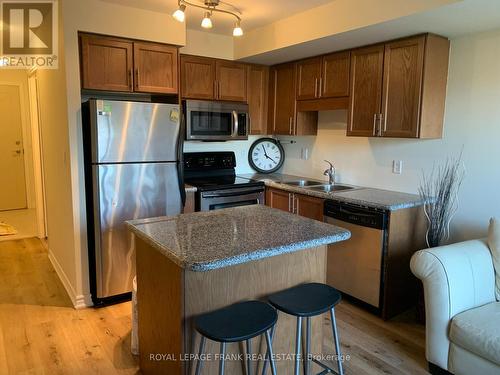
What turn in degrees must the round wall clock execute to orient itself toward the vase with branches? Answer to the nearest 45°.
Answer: approximately 45° to its left

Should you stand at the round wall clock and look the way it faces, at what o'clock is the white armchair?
The white armchair is roughly at 11 o'clock from the round wall clock.

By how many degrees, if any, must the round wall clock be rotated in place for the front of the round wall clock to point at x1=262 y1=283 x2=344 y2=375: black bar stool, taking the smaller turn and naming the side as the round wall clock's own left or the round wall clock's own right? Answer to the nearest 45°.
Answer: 0° — it already faces it

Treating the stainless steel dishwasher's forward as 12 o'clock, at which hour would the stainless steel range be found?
The stainless steel range is roughly at 2 o'clock from the stainless steel dishwasher.

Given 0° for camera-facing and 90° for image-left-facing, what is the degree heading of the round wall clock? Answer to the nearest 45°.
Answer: approximately 0°

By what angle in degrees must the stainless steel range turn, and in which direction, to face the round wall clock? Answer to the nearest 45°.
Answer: approximately 90° to its left

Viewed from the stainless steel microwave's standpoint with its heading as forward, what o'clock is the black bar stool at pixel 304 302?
The black bar stool is roughly at 1 o'clock from the stainless steel microwave.

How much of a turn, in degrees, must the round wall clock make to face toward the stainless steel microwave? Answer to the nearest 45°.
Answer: approximately 45° to its right
